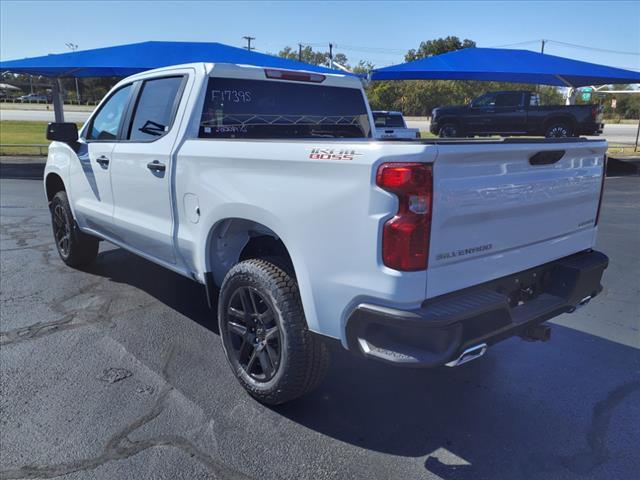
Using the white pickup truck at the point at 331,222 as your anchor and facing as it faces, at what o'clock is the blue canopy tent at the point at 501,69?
The blue canopy tent is roughly at 2 o'clock from the white pickup truck.

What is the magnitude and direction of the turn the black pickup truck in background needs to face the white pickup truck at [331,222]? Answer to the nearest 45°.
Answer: approximately 90° to its left

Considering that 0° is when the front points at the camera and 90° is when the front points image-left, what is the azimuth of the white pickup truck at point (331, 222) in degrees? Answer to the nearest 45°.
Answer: approximately 135°

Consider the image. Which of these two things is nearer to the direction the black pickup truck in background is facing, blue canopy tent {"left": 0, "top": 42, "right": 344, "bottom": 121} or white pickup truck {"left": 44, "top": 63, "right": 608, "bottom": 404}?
the blue canopy tent

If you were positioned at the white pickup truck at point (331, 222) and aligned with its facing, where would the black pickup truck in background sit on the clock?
The black pickup truck in background is roughly at 2 o'clock from the white pickup truck.

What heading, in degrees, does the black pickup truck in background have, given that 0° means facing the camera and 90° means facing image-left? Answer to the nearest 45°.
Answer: approximately 90°
